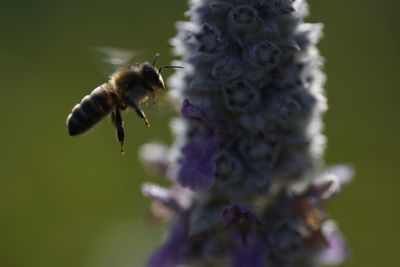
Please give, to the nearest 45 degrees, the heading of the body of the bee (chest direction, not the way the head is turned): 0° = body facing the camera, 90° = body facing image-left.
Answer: approximately 270°

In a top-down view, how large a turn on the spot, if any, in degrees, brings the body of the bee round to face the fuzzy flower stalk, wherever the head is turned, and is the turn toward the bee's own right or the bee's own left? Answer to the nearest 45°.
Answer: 0° — it already faces it
